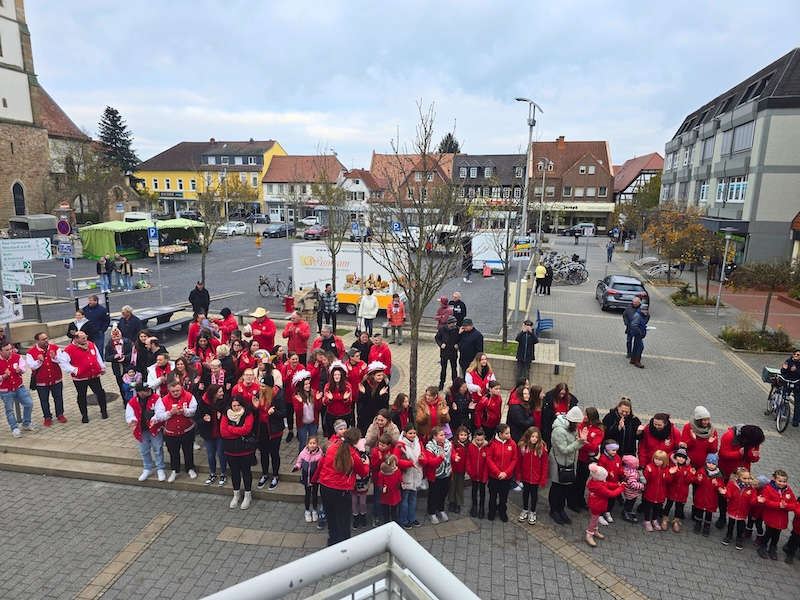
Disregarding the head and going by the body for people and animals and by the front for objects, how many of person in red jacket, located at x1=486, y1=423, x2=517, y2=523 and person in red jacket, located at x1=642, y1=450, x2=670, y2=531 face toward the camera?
2

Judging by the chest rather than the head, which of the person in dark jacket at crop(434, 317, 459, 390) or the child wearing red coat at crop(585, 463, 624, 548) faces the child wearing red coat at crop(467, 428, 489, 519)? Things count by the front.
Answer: the person in dark jacket

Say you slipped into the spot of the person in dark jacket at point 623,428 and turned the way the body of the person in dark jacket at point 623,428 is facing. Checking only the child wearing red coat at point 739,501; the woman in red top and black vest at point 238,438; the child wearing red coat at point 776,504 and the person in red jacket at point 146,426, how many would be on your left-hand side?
2

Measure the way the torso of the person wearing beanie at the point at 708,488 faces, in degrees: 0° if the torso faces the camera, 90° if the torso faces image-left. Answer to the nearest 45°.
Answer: approximately 0°

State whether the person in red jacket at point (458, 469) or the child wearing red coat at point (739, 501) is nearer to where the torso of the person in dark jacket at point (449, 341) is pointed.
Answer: the person in red jacket

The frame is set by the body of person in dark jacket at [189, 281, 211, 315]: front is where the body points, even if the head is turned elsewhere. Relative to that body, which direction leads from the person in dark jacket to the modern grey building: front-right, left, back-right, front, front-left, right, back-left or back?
left

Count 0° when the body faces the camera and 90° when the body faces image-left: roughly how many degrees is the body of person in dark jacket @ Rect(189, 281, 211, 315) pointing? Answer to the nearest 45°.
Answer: approximately 0°
